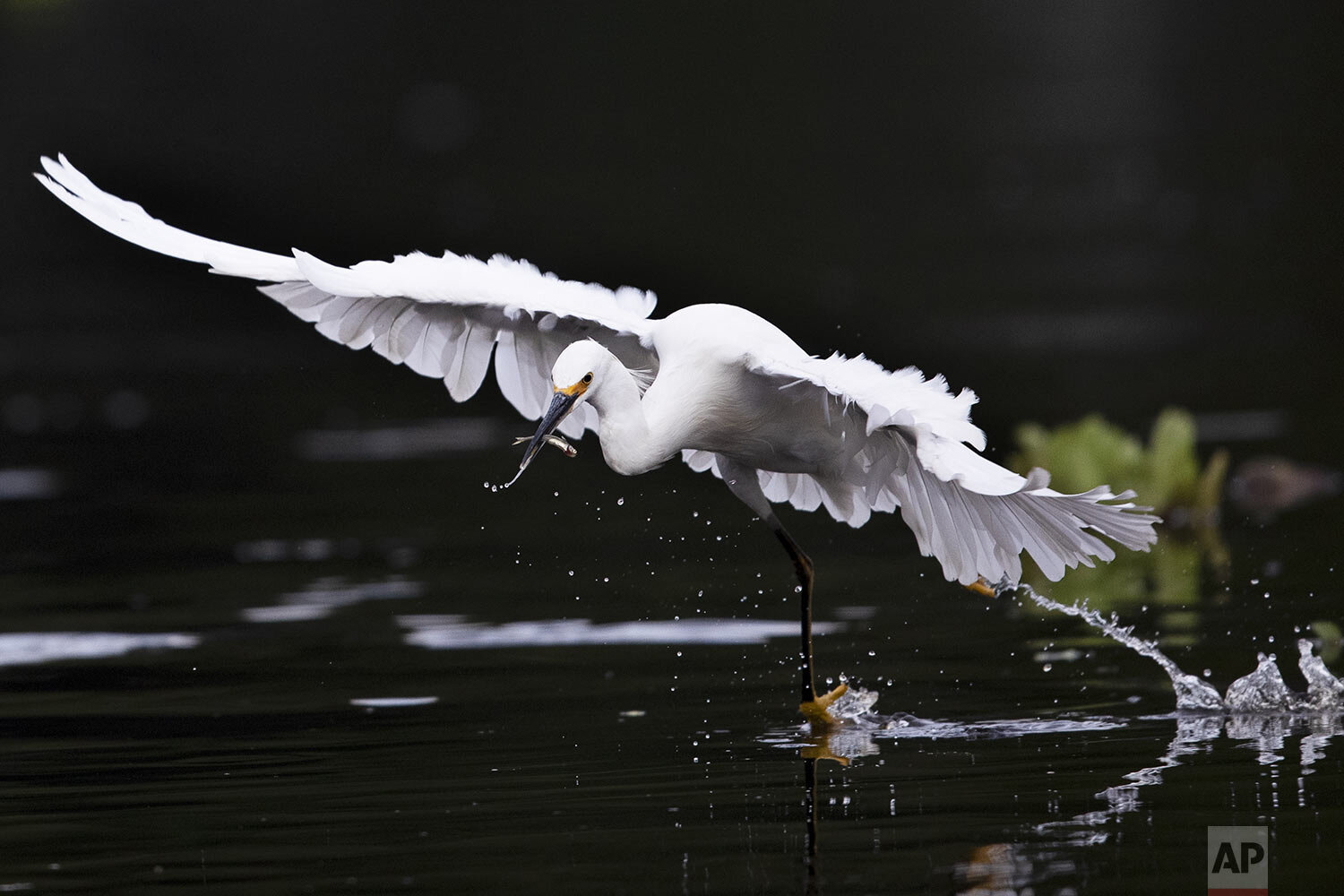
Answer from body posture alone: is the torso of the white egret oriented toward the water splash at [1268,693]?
no

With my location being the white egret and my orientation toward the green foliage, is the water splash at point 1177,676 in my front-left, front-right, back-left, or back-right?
front-right

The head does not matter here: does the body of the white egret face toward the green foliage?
no

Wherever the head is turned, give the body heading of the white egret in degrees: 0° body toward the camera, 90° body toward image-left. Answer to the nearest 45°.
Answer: approximately 45°

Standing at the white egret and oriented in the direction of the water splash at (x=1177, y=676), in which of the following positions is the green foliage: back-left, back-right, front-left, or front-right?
front-left

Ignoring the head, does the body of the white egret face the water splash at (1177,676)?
no
